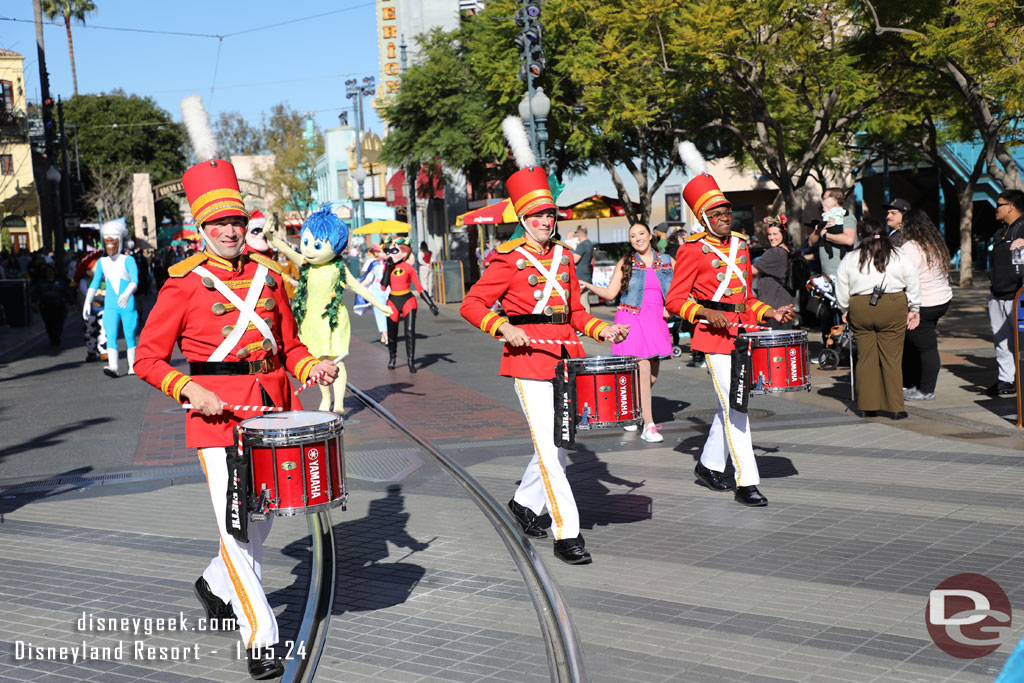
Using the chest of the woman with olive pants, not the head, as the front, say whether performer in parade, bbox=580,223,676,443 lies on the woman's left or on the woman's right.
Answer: on the woman's left

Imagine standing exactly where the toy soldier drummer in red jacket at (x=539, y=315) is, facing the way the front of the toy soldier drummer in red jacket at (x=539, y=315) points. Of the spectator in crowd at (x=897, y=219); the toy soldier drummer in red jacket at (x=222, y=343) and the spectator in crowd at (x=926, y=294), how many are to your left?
2

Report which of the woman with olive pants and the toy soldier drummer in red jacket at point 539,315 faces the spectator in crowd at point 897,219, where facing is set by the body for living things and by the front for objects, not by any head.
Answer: the woman with olive pants

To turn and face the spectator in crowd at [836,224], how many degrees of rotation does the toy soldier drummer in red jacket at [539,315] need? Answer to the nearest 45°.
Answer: approximately 90° to its left

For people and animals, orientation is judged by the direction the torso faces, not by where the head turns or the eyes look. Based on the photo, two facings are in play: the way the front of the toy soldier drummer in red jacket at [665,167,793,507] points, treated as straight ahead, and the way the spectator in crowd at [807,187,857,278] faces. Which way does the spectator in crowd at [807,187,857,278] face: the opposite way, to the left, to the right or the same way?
to the right

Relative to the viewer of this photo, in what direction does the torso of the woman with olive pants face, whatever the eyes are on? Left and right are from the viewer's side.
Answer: facing away from the viewer

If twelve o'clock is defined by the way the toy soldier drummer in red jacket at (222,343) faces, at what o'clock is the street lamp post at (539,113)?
The street lamp post is roughly at 8 o'clock from the toy soldier drummer in red jacket.

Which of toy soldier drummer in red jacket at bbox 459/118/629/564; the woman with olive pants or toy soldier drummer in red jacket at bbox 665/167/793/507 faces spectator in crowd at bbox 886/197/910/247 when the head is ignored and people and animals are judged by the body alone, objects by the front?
the woman with olive pants

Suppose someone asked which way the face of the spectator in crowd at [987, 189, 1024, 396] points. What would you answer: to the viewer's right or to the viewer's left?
to the viewer's left
